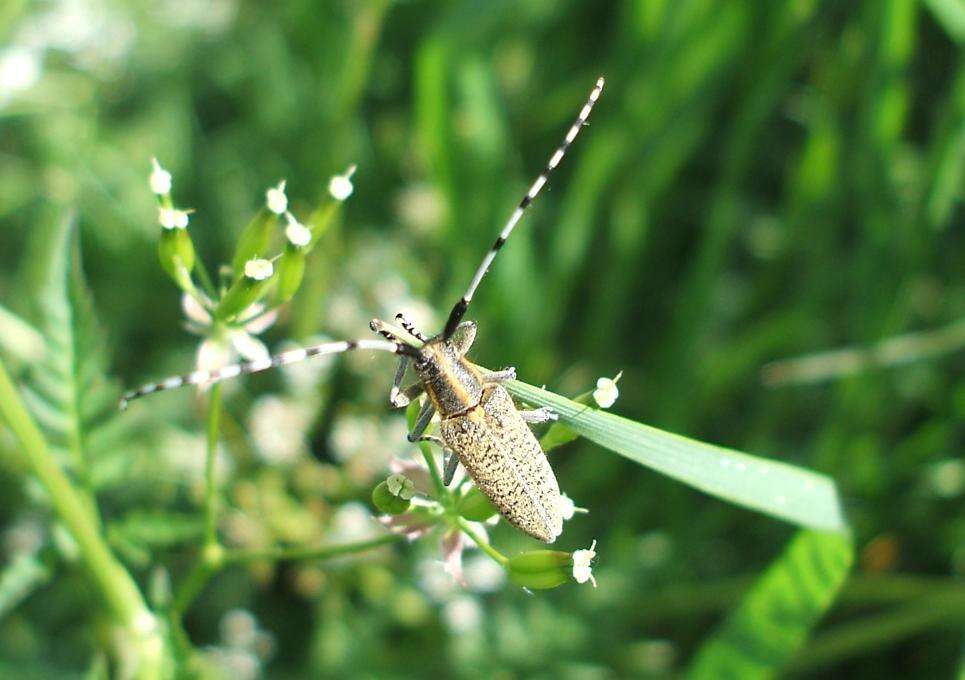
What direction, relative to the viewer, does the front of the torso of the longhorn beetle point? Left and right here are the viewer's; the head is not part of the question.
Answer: facing away from the viewer and to the left of the viewer

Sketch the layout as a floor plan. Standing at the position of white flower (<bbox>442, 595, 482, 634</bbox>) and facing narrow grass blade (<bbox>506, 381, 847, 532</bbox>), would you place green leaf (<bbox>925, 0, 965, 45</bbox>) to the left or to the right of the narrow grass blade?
left

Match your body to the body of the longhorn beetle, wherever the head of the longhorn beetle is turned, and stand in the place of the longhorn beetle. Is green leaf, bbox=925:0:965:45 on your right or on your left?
on your right
